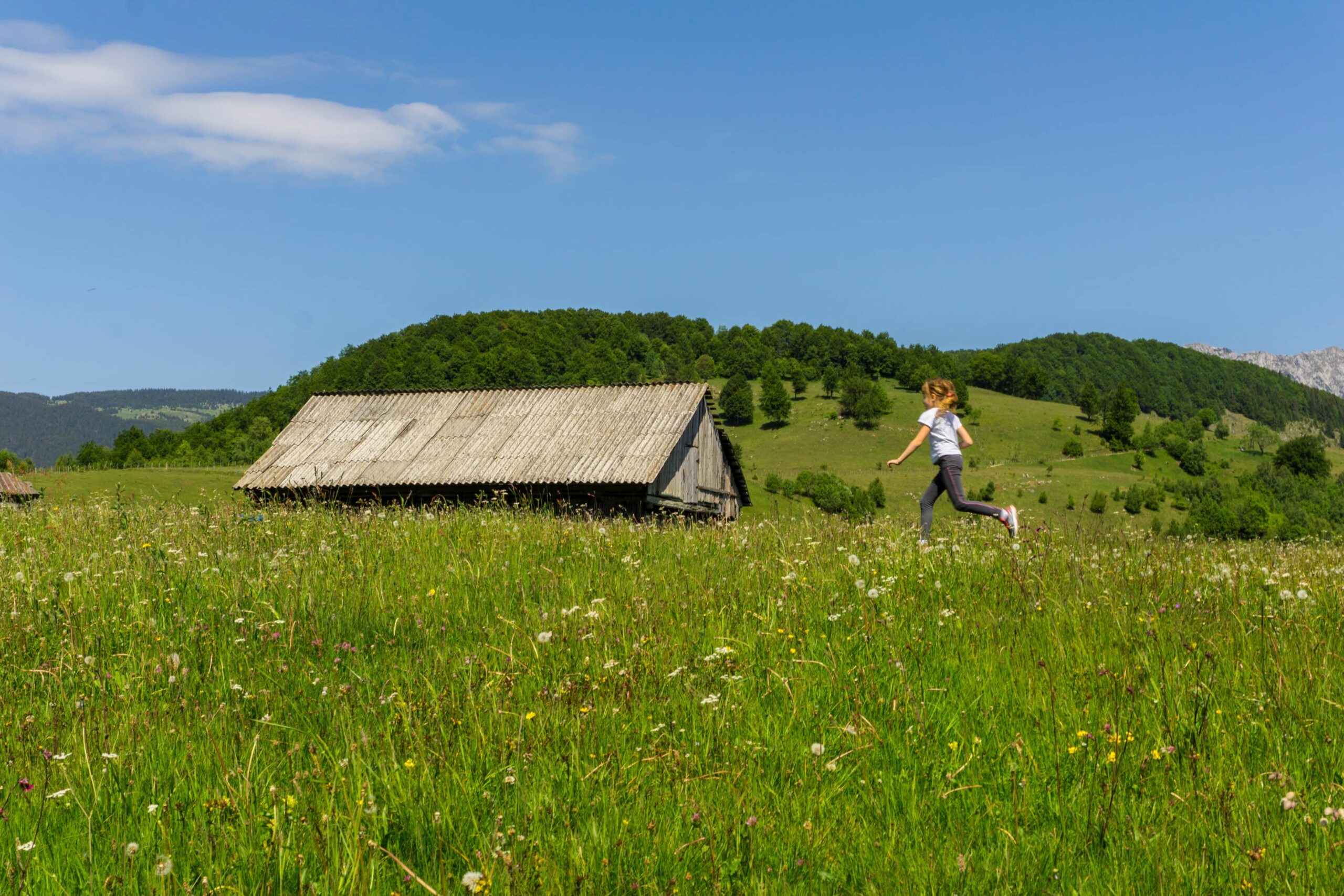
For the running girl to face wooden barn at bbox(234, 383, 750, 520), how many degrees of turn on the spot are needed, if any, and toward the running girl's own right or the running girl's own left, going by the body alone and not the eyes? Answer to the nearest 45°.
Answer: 0° — they already face it

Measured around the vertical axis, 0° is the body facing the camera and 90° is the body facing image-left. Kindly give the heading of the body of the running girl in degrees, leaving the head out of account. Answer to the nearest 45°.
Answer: approximately 135°
